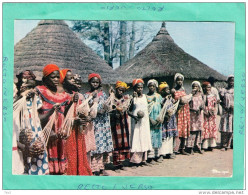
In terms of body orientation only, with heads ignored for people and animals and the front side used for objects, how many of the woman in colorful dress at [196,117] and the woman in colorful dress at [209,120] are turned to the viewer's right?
0

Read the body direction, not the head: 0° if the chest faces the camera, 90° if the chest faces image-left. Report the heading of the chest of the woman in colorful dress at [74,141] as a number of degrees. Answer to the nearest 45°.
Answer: approximately 315°

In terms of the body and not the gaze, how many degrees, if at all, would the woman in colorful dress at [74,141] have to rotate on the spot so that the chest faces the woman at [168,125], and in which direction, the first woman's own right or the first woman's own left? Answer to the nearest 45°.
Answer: approximately 45° to the first woman's own left

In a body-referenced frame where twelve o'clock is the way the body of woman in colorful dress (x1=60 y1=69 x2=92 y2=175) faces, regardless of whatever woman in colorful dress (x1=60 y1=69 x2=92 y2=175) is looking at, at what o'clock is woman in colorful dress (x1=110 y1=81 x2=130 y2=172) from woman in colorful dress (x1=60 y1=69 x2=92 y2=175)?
woman in colorful dress (x1=110 y1=81 x2=130 y2=172) is roughly at 10 o'clock from woman in colorful dress (x1=60 y1=69 x2=92 y2=175).

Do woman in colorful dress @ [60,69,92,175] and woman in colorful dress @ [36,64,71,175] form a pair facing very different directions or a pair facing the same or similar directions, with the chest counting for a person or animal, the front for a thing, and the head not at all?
same or similar directions

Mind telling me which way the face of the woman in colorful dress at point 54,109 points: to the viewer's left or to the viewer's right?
to the viewer's right

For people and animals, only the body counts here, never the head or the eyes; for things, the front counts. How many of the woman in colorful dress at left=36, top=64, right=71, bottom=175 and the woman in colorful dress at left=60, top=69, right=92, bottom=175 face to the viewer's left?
0

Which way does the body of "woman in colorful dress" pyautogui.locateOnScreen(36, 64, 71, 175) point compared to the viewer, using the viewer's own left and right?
facing the viewer and to the right of the viewer

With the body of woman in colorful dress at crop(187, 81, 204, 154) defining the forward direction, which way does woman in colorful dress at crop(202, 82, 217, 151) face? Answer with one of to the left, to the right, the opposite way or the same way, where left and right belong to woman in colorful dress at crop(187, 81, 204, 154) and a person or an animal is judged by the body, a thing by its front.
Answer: the same way

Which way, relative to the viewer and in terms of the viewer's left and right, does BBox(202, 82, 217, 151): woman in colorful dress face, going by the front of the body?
facing the viewer and to the left of the viewer

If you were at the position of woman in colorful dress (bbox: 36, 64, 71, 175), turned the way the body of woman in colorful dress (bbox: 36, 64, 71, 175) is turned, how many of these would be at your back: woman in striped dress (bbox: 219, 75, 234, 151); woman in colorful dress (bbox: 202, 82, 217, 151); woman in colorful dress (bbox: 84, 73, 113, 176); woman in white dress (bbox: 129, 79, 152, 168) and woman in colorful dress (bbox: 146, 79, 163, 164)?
0

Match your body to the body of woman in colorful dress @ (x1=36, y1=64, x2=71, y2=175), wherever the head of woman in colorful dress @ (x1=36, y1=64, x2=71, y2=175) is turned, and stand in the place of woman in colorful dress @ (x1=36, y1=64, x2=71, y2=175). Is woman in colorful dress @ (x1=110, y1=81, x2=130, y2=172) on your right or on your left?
on your left
